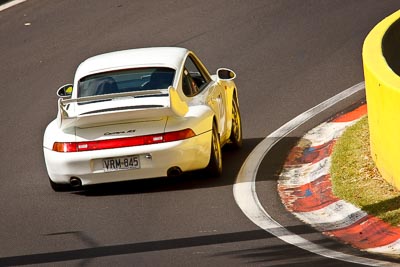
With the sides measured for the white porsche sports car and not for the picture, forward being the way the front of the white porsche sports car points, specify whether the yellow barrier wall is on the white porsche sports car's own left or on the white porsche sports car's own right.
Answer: on the white porsche sports car's own right

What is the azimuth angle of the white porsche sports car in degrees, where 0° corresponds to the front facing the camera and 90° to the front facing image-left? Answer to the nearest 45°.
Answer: approximately 180°
